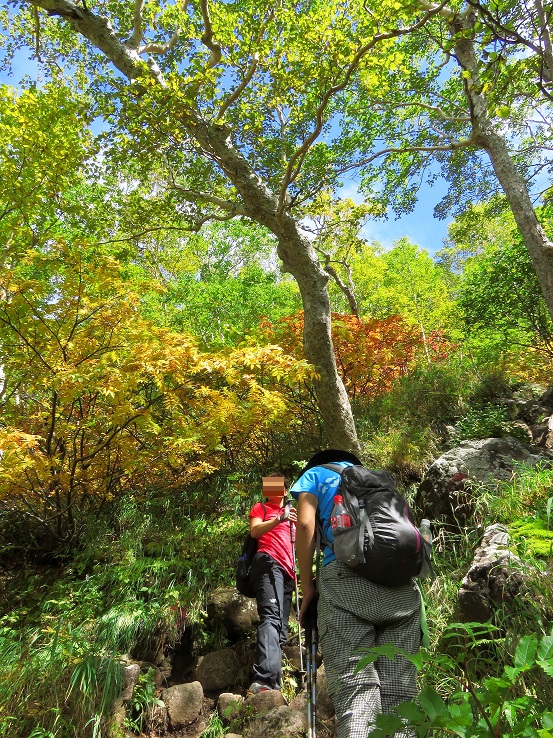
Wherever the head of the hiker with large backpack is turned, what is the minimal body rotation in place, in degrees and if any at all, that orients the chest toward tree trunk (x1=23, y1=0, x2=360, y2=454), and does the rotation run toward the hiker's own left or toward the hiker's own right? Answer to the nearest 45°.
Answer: approximately 45° to the hiker's own right

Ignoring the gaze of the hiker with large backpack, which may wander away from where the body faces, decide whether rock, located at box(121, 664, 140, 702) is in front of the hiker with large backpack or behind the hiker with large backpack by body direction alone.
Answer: in front

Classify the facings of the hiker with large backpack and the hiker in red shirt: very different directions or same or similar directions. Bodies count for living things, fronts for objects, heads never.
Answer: very different directions

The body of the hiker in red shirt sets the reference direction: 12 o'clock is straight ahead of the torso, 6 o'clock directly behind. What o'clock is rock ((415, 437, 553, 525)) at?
The rock is roughly at 10 o'clock from the hiker in red shirt.

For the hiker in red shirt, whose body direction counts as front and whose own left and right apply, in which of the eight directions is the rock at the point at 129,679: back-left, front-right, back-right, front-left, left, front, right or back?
back-right

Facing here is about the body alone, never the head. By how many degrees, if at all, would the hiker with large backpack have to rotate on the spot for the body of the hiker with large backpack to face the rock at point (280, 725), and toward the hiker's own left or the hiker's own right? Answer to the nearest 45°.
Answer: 0° — they already face it

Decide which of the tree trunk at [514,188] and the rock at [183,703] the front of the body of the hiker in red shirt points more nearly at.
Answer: the tree trunk

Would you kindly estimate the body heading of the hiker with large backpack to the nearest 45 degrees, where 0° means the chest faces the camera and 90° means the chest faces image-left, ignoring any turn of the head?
approximately 135°

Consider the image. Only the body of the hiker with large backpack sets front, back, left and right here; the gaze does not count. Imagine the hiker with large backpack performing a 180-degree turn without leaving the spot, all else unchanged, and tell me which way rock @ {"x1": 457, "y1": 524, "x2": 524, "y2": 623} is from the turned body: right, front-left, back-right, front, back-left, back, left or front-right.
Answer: left
